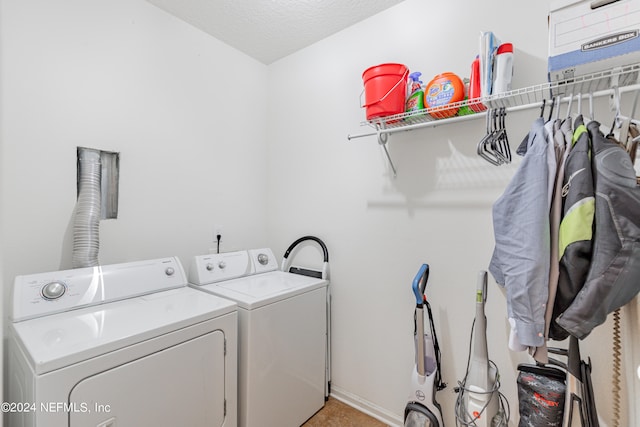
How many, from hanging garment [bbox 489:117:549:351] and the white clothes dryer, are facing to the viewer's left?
1

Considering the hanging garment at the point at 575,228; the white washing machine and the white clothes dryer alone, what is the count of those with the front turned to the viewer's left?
1

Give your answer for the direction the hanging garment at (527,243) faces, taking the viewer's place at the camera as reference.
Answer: facing to the left of the viewer

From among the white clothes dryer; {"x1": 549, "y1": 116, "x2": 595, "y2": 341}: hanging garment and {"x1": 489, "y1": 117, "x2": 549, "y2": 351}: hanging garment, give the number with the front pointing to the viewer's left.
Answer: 2

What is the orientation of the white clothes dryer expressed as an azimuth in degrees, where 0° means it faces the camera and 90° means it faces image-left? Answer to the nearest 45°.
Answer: approximately 315°
